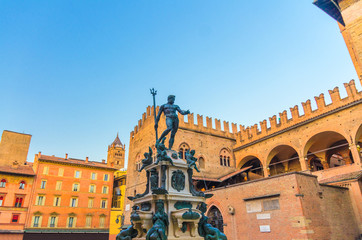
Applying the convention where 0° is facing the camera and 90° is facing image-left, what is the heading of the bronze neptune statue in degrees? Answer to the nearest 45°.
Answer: approximately 0°

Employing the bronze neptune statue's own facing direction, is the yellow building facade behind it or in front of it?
behind

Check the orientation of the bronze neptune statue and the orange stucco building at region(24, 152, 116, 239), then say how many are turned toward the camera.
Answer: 2

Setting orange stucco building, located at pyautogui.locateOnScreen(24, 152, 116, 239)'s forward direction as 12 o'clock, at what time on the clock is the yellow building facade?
The yellow building facade is roughly at 8 o'clock from the orange stucco building.

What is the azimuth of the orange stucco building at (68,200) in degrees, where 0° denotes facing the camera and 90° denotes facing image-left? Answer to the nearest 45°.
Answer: approximately 0°

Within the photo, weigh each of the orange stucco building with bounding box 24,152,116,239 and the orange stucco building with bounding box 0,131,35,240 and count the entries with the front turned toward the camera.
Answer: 2

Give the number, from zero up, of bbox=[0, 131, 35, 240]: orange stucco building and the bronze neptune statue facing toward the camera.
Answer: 2
